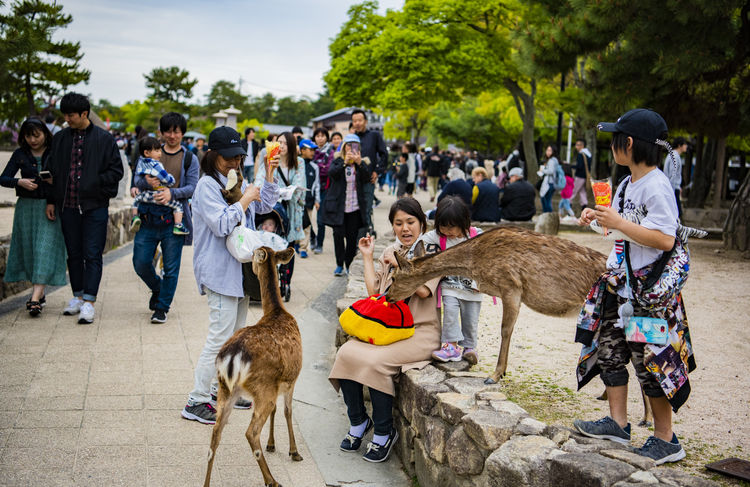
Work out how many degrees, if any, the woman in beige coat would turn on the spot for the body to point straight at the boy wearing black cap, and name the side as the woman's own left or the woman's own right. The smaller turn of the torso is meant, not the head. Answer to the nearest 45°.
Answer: approximately 90° to the woman's own left

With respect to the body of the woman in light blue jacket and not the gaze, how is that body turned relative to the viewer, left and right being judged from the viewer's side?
facing to the right of the viewer

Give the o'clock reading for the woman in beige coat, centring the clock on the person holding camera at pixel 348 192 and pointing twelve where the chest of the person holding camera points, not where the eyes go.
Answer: The woman in beige coat is roughly at 12 o'clock from the person holding camera.

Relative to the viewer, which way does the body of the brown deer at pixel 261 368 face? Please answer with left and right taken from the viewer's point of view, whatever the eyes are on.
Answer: facing away from the viewer and to the right of the viewer

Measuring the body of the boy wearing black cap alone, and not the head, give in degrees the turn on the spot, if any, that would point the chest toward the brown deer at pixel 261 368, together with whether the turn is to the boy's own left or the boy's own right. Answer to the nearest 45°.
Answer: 0° — they already face it

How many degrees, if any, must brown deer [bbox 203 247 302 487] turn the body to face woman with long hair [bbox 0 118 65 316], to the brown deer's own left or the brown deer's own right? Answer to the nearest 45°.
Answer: approximately 90° to the brown deer's own left

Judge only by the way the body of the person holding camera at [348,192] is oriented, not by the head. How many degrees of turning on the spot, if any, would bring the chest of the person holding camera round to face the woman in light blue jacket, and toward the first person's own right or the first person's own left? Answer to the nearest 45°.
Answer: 0° — they already face them

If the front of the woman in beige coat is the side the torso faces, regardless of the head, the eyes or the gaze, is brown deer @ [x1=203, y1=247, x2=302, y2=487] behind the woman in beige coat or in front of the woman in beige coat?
in front

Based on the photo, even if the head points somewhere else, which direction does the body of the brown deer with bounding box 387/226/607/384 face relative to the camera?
to the viewer's left

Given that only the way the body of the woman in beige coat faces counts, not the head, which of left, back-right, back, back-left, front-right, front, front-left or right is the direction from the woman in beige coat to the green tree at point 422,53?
back-right

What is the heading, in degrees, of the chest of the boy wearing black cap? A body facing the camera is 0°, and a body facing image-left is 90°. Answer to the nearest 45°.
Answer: approximately 90°

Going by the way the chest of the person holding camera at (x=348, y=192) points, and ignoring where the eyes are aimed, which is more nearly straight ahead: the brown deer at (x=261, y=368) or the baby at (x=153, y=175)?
the brown deer
